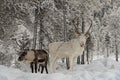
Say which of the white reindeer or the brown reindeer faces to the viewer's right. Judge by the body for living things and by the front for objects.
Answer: the white reindeer

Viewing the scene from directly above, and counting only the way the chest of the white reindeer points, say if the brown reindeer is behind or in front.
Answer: behind

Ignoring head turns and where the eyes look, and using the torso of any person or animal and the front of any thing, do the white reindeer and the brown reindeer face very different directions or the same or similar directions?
very different directions

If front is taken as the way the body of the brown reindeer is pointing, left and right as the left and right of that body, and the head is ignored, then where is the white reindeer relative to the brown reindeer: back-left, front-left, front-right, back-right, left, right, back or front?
back-left

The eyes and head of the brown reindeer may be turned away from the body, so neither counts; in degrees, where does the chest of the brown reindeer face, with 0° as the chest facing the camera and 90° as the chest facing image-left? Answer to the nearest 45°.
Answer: approximately 90°

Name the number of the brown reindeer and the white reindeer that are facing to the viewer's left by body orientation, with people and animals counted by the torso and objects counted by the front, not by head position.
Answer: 1

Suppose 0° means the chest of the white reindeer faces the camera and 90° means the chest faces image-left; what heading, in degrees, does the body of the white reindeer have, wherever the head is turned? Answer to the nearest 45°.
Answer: approximately 270°
